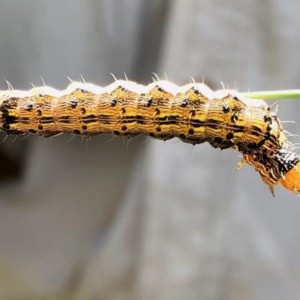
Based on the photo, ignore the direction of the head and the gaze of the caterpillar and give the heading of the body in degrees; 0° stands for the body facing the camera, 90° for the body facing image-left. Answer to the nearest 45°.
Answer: approximately 270°
